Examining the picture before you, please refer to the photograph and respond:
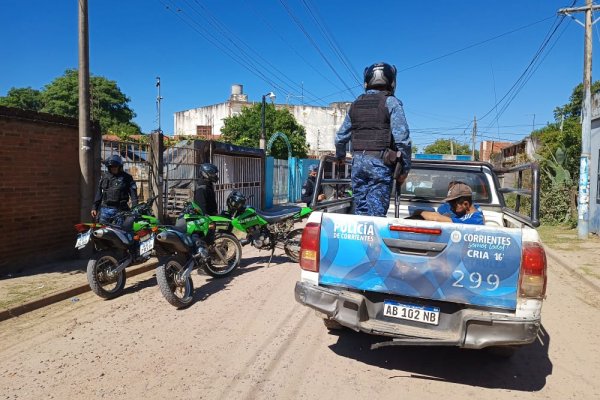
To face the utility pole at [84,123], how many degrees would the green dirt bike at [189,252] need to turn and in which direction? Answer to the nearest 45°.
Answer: approximately 90° to its left

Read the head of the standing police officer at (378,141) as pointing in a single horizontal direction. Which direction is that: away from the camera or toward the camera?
away from the camera

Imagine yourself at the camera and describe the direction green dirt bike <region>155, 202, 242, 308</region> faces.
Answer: facing away from the viewer and to the right of the viewer

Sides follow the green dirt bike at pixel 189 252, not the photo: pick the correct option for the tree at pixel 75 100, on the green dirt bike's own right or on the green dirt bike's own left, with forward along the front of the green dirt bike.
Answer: on the green dirt bike's own left

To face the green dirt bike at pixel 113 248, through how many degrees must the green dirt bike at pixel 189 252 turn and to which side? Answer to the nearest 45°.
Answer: approximately 135° to its left

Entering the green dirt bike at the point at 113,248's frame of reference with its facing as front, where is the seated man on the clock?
The seated man is roughly at 3 o'clock from the green dirt bike.

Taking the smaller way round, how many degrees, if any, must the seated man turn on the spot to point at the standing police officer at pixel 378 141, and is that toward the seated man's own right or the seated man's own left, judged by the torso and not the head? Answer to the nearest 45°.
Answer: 0° — they already face them

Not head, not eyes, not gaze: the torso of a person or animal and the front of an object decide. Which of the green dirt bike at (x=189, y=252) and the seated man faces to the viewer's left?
the seated man

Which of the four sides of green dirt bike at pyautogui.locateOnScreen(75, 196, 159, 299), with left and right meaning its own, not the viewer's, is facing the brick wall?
left

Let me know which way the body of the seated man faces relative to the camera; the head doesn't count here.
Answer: to the viewer's left

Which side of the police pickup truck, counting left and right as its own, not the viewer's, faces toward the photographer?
back
